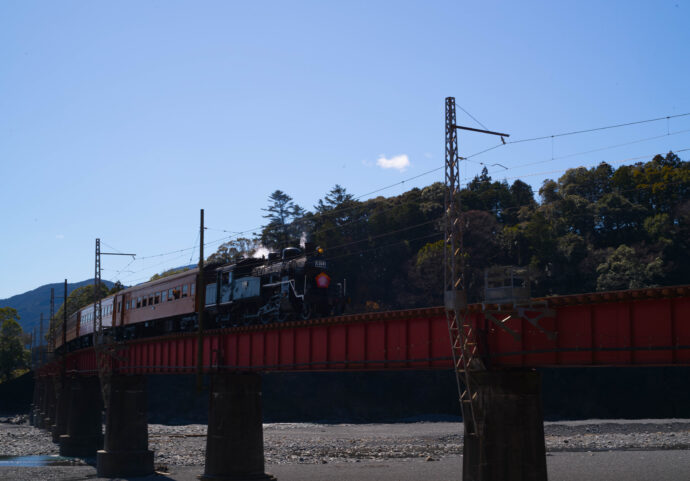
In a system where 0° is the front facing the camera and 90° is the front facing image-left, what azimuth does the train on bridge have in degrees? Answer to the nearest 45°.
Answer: approximately 315°

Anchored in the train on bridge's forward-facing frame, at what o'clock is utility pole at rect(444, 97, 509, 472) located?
The utility pole is roughly at 1 o'clock from the train on bridge.
